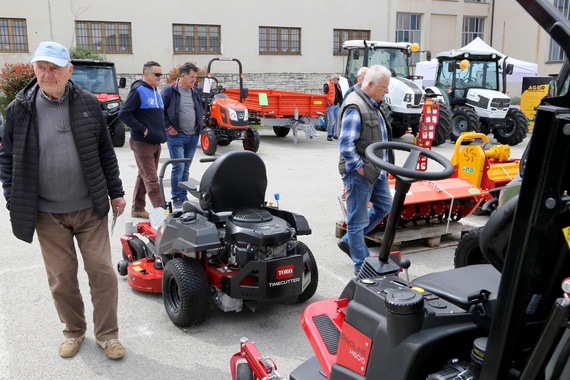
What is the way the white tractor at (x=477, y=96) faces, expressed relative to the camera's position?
facing the viewer and to the right of the viewer

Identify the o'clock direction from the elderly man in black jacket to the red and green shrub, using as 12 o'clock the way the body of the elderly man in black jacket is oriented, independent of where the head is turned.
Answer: The red and green shrub is roughly at 6 o'clock from the elderly man in black jacket.

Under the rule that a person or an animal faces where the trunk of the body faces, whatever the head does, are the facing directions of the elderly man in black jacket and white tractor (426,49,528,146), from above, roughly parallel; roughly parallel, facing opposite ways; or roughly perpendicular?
roughly parallel

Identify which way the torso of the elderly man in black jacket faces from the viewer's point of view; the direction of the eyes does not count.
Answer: toward the camera

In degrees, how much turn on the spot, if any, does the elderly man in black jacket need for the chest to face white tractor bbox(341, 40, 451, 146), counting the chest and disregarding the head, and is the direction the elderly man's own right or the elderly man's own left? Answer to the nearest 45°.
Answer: approximately 135° to the elderly man's own left

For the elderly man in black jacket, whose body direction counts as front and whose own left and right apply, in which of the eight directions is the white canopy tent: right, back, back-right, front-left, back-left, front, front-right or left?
back-left

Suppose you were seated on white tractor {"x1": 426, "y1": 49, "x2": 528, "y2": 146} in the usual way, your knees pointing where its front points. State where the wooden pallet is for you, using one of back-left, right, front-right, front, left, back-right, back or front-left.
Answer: front-right

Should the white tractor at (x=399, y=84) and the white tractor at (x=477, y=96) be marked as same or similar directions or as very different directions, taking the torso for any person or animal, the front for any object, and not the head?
same or similar directions

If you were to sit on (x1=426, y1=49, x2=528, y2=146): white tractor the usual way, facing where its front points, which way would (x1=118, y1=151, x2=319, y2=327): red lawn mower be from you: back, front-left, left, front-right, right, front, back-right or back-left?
front-right

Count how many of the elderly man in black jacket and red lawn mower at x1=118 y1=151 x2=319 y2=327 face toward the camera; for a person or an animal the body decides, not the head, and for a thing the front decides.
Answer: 1

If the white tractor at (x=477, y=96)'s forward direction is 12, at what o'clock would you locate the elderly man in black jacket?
The elderly man in black jacket is roughly at 2 o'clock from the white tractor.

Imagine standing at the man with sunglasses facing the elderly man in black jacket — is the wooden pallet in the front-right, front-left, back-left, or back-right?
front-left

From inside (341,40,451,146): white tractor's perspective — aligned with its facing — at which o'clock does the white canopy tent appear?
The white canopy tent is roughly at 8 o'clock from the white tractor.
